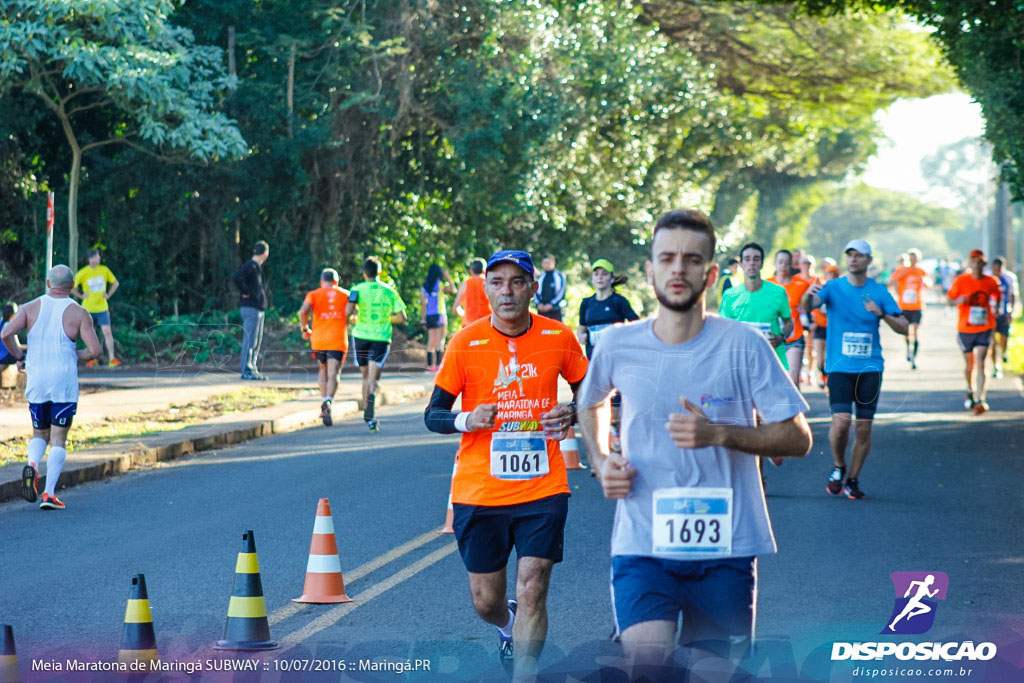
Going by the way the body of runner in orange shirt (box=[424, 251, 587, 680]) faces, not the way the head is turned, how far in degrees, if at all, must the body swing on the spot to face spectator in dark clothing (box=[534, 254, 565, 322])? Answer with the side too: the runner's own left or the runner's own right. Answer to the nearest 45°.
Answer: approximately 180°

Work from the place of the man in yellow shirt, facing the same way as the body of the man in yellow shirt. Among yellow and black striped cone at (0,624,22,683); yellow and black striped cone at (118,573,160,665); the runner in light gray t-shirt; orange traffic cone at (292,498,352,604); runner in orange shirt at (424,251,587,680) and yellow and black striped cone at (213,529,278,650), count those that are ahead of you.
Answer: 6

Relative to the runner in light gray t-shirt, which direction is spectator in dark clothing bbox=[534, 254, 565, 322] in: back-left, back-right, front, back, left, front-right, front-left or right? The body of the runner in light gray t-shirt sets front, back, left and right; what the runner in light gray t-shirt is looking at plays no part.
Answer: back

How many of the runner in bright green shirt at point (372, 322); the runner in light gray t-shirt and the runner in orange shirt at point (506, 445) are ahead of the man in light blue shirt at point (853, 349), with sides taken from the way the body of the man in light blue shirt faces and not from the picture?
2

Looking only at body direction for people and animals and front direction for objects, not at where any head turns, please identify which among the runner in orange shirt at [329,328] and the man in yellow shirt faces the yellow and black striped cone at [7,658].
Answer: the man in yellow shirt

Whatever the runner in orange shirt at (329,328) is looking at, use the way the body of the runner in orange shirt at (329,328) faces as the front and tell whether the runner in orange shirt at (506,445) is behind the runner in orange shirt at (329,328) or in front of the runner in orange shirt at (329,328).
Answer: behind

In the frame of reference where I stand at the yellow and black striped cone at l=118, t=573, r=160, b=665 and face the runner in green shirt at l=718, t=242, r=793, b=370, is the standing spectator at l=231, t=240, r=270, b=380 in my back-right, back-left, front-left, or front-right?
front-left

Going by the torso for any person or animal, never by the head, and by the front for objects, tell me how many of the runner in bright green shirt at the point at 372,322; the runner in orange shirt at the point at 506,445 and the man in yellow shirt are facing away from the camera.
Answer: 1

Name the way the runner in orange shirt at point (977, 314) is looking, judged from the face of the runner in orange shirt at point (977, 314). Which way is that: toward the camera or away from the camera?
toward the camera

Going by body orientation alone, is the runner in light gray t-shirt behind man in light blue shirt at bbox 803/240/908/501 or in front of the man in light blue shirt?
in front

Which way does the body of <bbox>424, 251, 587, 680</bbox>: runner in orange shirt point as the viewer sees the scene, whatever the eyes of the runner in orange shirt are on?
toward the camera

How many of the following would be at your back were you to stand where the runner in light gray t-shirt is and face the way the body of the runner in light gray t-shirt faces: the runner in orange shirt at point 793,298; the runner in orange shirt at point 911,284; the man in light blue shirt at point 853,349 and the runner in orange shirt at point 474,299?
4

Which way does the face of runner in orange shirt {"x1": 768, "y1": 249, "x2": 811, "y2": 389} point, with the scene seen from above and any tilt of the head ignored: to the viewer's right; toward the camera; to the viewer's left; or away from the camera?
toward the camera

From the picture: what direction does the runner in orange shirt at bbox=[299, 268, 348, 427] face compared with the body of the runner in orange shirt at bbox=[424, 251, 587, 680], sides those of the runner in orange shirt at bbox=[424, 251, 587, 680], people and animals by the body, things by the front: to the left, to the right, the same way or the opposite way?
the opposite way

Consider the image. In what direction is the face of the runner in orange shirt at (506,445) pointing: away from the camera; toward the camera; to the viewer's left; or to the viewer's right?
toward the camera

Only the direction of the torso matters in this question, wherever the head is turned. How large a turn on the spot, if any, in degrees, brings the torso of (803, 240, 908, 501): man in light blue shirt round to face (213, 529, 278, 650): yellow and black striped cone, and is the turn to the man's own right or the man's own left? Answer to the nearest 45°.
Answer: approximately 45° to the man's own right

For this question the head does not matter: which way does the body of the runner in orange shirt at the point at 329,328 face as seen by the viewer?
away from the camera

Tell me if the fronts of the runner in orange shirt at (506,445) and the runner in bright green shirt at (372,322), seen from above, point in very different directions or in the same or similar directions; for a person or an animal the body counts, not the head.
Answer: very different directions

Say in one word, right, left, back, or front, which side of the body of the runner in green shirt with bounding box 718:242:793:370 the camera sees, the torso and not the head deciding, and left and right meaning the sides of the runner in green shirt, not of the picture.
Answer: front

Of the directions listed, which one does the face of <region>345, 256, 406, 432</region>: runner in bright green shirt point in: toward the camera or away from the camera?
away from the camera

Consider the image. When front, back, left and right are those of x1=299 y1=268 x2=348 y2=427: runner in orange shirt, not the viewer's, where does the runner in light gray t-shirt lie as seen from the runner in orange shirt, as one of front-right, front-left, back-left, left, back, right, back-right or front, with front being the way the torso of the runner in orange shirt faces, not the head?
back
